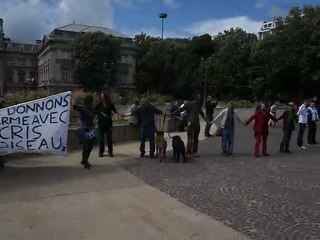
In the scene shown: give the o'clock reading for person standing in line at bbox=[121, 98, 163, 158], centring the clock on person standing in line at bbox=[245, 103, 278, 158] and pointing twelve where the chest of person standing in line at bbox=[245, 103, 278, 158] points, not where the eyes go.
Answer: person standing in line at bbox=[121, 98, 163, 158] is roughly at 2 o'clock from person standing in line at bbox=[245, 103, 278, 158].

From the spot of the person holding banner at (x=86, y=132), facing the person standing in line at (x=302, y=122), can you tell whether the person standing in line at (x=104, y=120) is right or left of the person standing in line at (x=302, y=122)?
left

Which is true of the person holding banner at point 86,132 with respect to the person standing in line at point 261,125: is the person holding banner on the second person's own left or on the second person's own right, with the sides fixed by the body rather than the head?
on the second person's own right

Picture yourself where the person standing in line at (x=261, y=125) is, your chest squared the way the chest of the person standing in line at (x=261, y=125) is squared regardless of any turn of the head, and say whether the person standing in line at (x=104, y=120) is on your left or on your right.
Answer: on your right

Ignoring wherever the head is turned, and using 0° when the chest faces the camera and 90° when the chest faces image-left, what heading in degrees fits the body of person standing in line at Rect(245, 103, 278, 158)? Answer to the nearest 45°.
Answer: approximately 0°

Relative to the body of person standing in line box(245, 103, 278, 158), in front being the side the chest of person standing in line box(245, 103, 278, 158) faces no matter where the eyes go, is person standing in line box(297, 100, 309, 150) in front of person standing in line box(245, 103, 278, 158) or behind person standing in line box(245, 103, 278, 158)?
behind

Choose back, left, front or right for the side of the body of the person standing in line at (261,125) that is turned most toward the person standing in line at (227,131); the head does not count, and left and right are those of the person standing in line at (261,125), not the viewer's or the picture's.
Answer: right
